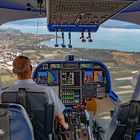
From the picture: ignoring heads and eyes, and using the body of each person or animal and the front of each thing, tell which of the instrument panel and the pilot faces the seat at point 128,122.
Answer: the instrument panel

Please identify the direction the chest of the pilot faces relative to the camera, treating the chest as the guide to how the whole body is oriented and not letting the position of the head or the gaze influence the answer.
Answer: away from the camera

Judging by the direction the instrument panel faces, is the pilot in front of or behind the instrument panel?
in front

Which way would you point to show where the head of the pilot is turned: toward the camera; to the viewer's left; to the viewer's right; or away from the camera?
away from the camera

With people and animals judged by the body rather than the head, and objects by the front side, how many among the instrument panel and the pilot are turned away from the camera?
1

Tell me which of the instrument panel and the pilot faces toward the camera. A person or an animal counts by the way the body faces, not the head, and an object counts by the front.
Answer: the instrument panel

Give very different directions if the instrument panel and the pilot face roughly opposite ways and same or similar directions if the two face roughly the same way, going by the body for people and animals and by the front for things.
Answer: very different directions

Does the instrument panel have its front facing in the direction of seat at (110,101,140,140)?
yes

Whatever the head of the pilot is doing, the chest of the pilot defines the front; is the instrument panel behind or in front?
in front
